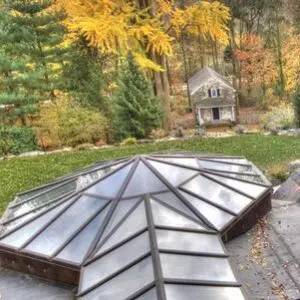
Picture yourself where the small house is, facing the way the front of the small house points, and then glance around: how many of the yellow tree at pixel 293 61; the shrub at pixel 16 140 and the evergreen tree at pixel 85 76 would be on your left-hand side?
1

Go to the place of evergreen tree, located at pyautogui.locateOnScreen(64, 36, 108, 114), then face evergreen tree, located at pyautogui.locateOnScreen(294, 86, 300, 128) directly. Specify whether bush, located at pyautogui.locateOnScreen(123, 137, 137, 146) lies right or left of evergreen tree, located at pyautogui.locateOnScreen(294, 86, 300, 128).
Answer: right

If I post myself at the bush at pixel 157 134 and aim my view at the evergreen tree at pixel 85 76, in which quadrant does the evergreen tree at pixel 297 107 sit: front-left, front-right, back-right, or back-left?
back-right

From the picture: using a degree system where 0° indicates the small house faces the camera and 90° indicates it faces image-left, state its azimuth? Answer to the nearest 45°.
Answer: approximately 0°

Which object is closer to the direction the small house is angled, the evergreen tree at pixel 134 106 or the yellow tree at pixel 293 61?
the evergreen tree

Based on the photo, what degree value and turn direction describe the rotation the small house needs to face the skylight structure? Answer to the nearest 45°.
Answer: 0° — it already faces it

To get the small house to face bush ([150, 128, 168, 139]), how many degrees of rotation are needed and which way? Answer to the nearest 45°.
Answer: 0° — it already faces it

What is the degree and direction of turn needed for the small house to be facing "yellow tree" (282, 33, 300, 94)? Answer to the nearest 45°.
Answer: approximately 90° to its left
